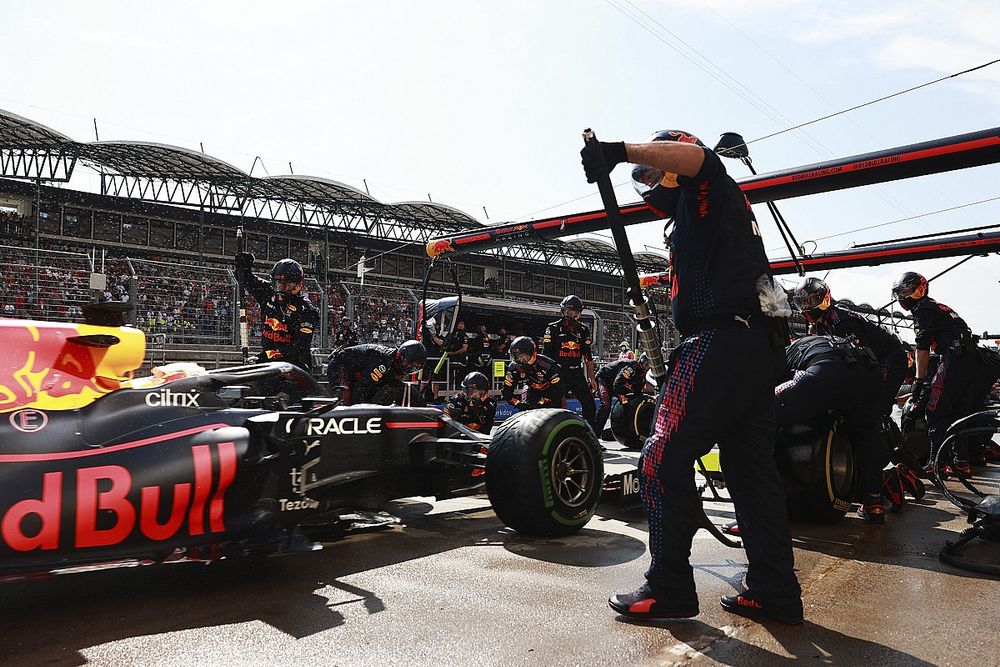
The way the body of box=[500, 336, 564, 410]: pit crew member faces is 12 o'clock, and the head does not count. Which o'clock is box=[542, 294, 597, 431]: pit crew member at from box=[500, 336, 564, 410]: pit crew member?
box=[542, 294, 597, 431]: pit crew member is roughly at 7 o'clock from box=[500, 336, 564, 410]: pit crew member.

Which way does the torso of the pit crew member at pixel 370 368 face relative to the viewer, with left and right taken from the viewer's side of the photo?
facing to the right of the viewer

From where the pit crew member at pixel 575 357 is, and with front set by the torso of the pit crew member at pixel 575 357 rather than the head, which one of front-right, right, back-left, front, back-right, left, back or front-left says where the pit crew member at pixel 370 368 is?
front-right

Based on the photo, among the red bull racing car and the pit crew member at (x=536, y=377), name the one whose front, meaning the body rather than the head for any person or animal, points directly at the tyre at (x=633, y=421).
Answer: the red bull racing car

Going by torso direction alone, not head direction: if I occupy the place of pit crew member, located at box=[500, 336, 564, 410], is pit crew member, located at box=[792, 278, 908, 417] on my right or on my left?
on my left

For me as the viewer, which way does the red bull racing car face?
facing away from the viewer and to the right of the viewer

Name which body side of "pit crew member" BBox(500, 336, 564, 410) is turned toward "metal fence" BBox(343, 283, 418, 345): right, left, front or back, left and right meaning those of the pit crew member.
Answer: back

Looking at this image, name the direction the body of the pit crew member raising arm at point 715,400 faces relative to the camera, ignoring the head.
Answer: to the viewer's left
